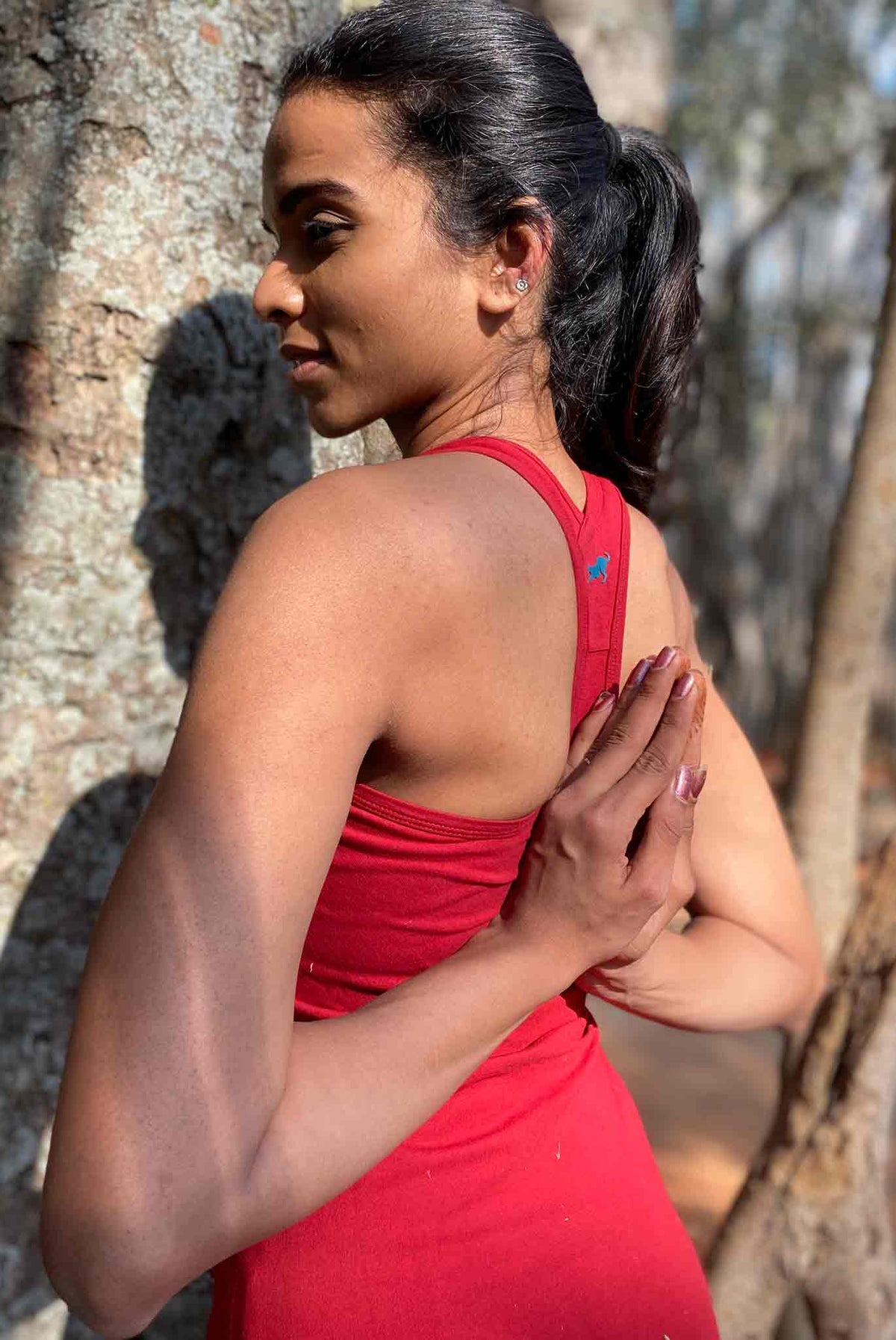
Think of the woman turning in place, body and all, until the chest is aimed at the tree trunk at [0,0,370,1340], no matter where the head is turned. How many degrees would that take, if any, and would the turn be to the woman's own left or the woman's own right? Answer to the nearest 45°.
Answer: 0° — they already face it

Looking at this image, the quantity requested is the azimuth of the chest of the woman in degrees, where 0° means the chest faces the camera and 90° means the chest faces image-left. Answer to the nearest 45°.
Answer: approximately 135°

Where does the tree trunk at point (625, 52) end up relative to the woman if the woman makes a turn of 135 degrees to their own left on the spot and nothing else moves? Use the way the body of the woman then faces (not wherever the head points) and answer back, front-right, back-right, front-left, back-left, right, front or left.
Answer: back

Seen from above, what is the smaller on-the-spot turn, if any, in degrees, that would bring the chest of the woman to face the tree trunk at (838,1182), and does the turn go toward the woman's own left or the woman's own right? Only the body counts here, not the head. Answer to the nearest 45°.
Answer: approximately 90° to the woman's own right

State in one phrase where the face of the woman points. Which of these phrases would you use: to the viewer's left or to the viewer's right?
to the viewer's left

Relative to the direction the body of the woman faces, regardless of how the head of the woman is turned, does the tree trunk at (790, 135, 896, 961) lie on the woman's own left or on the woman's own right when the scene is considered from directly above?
on the woman's own right
